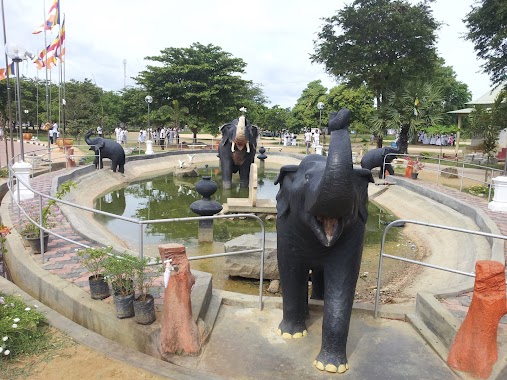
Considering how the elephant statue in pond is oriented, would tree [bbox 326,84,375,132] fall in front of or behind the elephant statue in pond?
behind

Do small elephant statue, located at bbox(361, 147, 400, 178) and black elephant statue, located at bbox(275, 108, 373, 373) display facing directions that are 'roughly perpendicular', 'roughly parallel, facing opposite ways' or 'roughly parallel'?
roughly perpendicular

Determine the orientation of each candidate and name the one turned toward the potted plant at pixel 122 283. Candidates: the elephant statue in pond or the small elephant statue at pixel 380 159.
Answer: the elephant statue in pond

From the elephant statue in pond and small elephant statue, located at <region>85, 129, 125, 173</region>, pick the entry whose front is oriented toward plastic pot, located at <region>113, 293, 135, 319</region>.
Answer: the elephant statue in pond

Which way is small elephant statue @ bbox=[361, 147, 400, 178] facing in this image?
to the viewer's right

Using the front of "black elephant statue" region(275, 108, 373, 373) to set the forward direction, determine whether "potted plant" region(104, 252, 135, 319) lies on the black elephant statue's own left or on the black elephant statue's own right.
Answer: on the black elephant statue's own right

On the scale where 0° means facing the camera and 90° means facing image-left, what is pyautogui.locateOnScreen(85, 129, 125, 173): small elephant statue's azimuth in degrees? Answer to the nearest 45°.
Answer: approximately 90°

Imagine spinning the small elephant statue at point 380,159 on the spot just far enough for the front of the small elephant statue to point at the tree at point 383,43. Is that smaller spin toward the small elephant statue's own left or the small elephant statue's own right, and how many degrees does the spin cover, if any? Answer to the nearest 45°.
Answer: approximately 90° to the small elephant statue's own left

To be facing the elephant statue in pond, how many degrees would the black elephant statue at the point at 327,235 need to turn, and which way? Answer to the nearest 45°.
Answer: approximately 180°

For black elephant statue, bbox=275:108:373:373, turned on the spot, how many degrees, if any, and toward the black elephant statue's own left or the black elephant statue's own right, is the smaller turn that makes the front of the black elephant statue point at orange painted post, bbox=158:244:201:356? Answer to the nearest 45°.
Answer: approximately 90° to the black elephant statue's own right

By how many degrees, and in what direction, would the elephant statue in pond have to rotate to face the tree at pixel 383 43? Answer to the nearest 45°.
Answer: approximately 135° to its left

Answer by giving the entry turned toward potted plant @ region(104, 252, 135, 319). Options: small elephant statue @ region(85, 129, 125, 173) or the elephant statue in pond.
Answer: the elephant statue in pond
